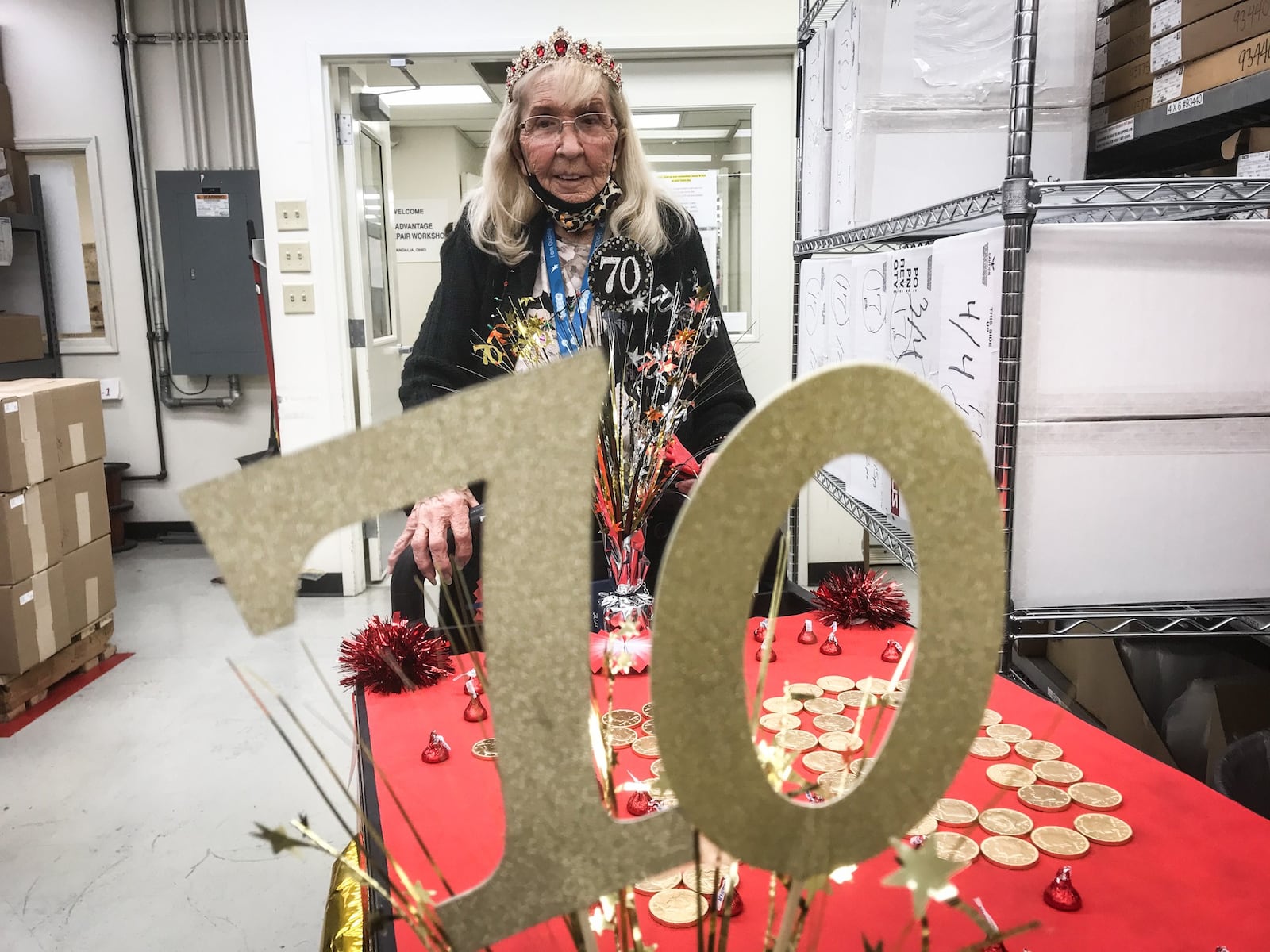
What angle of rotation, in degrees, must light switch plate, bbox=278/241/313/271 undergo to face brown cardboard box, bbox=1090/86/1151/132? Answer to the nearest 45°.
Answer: approximately 45° to its left

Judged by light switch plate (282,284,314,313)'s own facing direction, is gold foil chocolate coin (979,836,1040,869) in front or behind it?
in front

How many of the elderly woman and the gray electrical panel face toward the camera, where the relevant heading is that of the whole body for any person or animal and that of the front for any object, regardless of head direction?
2

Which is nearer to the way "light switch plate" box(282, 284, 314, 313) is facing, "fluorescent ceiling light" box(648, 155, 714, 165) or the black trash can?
the black trash can

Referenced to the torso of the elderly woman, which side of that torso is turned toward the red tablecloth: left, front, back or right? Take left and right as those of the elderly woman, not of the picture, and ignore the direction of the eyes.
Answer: front

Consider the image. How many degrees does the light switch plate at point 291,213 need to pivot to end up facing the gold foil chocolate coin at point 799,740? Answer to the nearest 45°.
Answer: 0° — it already faces it

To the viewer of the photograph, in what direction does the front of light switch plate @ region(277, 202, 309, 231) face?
facing the viewer

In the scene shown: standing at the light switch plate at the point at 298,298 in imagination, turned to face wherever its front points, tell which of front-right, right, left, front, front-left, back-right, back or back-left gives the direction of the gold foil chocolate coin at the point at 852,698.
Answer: front

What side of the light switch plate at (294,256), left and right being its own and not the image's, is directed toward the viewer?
front

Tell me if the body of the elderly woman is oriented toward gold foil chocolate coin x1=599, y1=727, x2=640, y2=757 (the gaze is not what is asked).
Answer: yes

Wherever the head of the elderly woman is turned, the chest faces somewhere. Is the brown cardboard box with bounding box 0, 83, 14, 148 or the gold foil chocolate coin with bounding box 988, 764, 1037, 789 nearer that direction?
the gold foil chocolate coin

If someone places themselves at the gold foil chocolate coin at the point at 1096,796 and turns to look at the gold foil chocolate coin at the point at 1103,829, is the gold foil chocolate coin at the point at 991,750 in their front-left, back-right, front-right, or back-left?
back-right

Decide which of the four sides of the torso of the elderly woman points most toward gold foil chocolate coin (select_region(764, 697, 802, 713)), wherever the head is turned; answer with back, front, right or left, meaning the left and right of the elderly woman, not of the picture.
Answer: front

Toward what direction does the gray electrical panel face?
toward the camera
